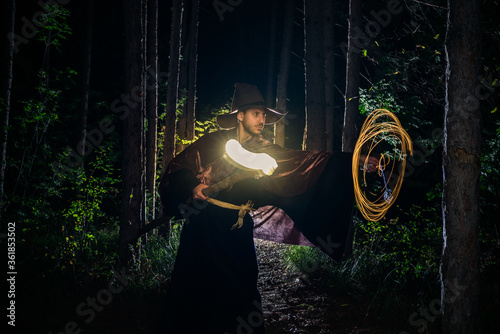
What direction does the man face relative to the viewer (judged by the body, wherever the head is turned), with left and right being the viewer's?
facing the viewer and to the right of the viewer

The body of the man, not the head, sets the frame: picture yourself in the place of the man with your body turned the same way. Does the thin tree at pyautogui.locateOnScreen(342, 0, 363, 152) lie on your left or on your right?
on your left

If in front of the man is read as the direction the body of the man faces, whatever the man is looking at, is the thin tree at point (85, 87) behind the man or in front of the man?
behind

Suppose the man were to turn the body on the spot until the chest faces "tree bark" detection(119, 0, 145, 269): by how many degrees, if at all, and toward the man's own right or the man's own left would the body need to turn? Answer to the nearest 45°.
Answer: approximately 180°

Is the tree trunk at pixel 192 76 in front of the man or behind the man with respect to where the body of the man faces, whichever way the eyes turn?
behind

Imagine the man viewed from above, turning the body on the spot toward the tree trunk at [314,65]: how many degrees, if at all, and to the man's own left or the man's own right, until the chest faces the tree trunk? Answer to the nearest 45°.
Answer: approximately 135° to the man's own left

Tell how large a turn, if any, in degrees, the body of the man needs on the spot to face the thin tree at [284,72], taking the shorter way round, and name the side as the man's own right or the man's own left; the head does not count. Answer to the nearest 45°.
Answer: approximately 135° to the man's own left
